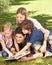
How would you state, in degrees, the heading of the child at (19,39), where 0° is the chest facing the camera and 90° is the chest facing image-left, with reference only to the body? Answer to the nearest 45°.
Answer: approximately 45°

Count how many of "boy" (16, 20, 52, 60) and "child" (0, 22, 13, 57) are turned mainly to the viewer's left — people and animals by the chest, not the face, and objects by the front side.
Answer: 1

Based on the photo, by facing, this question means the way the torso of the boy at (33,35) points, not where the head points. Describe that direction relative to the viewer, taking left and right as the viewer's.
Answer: facing to the left of the viewer

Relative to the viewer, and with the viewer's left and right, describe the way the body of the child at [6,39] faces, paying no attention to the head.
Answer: facing the viewer and to the right of the viewer

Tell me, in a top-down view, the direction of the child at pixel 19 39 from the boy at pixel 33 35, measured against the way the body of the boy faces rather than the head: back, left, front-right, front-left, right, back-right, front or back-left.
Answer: front

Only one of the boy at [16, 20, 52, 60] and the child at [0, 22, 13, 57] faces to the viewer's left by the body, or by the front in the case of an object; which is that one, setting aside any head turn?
the boy

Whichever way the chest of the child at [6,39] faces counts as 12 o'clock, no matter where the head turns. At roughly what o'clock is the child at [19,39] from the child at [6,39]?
the child at [19,39] is roughly at 9 o'clock from the child at [6,39].

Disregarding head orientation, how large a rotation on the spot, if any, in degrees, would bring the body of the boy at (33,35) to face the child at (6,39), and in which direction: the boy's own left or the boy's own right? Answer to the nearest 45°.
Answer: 0° — they already face them
